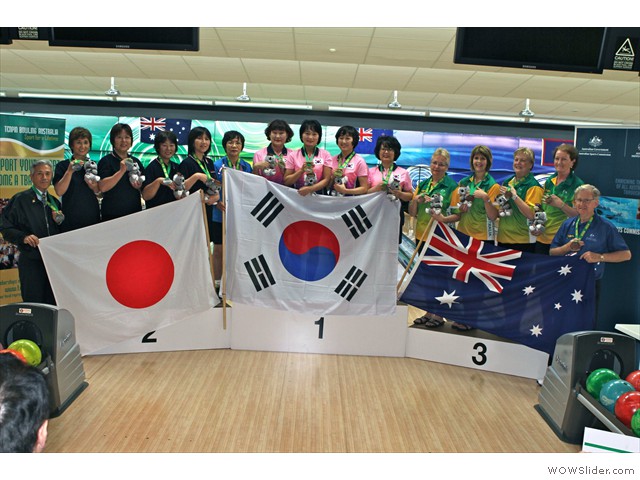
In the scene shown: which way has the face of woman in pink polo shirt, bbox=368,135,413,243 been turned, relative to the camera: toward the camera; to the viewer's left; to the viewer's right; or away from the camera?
toward the camera

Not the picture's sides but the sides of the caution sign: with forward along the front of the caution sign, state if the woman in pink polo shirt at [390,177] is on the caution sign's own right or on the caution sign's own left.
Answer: on the caution sign's own right

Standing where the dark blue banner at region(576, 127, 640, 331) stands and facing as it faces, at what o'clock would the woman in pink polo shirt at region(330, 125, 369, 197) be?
The woman in pink polo shirt is roughly at 2 o'clock from the dark blue banner.

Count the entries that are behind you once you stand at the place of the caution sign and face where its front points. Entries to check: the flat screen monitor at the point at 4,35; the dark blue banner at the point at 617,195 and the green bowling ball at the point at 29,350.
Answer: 1

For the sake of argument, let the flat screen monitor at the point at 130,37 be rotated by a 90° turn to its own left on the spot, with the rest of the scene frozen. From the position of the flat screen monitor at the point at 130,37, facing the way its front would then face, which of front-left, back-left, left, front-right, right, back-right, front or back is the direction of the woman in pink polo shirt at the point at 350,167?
front

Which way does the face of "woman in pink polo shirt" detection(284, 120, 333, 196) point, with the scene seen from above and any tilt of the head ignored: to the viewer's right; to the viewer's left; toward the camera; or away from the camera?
toward the camera

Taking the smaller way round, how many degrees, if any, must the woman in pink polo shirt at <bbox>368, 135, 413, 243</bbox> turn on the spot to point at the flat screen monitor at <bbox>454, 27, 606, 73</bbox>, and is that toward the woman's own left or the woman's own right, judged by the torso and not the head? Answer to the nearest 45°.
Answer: approximately 45° to the woman's own left

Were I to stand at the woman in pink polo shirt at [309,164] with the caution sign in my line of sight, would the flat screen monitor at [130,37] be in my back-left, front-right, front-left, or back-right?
back-right

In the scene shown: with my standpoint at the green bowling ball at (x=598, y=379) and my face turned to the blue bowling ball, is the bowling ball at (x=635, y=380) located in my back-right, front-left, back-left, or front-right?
front-left

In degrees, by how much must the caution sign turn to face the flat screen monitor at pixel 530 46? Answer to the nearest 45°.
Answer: approximately 45° to its right

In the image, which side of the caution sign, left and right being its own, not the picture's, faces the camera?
front

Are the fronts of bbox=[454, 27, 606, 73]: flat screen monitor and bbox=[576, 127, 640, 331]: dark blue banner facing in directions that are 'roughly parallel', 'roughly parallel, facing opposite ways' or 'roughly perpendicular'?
roughly parallel

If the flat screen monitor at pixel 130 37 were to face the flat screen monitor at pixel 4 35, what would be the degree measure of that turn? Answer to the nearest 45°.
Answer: approximately 90° to its right

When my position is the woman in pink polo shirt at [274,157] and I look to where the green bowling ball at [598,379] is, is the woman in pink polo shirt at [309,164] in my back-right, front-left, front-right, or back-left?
front-left

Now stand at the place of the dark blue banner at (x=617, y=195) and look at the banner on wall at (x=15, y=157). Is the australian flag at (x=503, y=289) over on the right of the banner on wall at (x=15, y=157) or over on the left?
left

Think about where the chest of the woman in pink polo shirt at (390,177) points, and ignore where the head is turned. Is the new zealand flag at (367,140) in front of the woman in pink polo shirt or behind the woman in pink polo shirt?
behind

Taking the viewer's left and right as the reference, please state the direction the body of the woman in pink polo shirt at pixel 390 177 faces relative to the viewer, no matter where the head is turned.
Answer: facing the viewer

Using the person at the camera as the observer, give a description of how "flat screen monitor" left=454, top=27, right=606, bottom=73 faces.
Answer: facing the viewer
